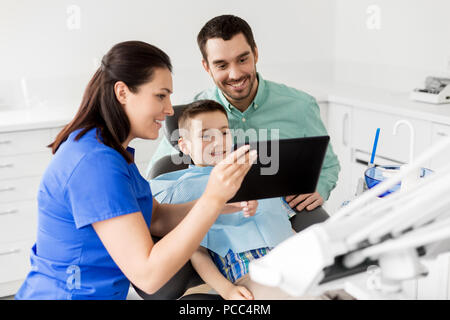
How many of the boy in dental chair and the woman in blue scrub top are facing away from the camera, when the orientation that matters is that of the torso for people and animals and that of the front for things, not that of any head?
0

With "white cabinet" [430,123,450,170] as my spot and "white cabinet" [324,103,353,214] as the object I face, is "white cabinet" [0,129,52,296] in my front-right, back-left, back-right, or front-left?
front-left

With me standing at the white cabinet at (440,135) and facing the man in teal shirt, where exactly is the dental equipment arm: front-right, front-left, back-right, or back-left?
front-left

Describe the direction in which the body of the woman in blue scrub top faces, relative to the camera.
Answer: to the viewer's right

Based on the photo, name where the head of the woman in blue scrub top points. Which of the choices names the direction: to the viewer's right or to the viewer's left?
to the viewer's right
